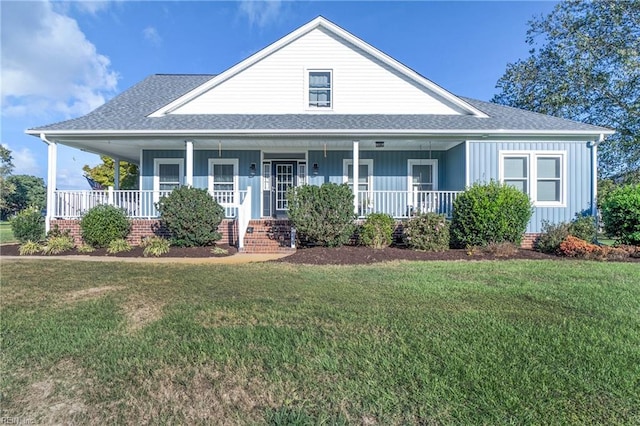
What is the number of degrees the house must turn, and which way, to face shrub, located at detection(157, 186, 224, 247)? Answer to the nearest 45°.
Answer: approximately 45° to its right

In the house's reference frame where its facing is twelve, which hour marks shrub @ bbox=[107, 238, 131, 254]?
The shrub is roughly at 2 o'clock from the house.

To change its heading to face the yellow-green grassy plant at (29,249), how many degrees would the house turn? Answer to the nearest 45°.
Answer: approximately 90° to its right

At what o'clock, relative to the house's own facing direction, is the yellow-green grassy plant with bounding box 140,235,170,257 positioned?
The yellow-green grassy plant is roughly at 2 o'clock from the house.

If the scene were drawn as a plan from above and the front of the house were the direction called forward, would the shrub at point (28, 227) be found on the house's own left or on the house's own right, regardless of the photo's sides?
on the house's own right

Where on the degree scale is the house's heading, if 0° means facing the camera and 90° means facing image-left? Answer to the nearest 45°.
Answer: approximately 0°

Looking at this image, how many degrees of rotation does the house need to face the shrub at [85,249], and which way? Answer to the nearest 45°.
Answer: approximately 90° to its right

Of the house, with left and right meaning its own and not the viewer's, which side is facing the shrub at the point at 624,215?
left
